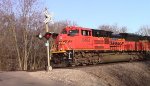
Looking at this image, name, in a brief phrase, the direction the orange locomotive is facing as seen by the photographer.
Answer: facing the viewer and to the left of the viewer
